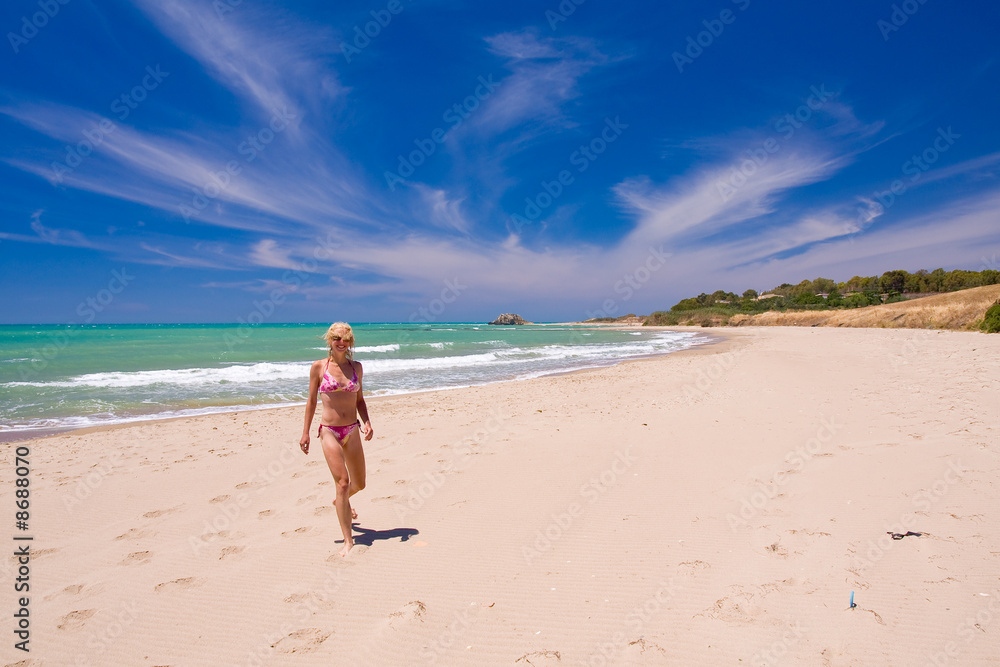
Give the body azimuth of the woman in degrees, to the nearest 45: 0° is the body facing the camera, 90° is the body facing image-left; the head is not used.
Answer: approximately 0°
